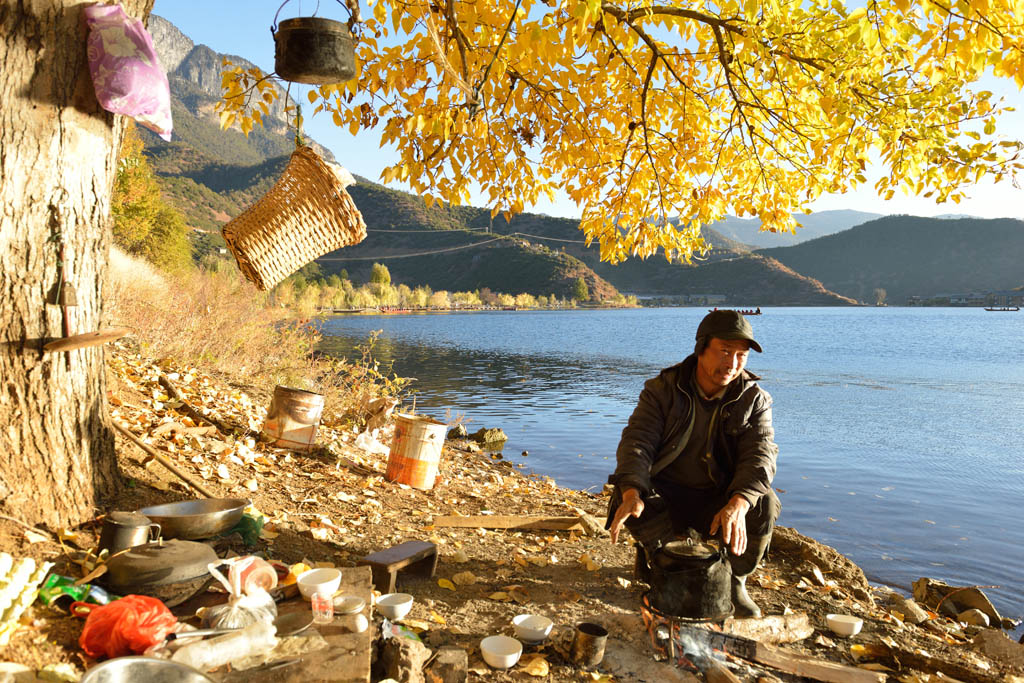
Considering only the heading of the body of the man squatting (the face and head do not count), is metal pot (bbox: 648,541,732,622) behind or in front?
in front

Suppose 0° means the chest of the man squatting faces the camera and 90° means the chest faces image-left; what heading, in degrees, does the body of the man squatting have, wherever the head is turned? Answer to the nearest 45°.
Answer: approximately 0°

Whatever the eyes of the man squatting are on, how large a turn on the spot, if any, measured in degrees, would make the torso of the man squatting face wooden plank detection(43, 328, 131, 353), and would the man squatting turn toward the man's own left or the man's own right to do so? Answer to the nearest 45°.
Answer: approximately 45° to the man's own right

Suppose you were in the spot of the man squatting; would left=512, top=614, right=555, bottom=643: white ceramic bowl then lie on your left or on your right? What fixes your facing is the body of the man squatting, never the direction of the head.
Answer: on your right

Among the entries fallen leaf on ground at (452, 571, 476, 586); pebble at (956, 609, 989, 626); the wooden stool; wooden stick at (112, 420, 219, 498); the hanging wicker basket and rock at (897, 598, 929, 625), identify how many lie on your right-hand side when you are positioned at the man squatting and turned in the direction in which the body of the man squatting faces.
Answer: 4

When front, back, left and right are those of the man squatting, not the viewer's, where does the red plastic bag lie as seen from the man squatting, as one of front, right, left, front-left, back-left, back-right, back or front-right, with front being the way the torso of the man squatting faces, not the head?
front-right

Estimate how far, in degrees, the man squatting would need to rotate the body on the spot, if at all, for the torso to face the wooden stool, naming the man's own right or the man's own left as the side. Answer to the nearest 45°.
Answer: approximately 90° to the man's own right

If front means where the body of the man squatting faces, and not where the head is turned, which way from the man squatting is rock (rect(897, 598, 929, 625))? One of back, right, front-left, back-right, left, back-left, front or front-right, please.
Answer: back-left

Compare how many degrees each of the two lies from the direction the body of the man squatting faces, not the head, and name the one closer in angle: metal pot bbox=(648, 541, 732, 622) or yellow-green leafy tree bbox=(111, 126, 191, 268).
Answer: the metal pot

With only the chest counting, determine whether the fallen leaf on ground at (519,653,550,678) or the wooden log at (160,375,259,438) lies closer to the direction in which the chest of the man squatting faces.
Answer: the fallen leaf on ground
